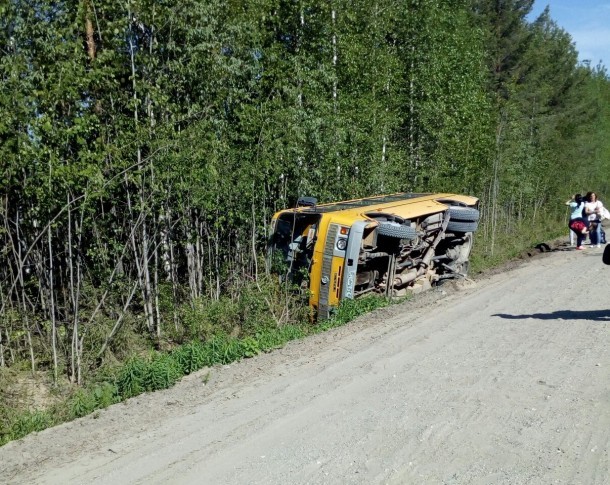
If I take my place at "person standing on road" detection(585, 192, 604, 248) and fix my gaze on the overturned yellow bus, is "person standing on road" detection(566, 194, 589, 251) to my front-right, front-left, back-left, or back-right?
front-right

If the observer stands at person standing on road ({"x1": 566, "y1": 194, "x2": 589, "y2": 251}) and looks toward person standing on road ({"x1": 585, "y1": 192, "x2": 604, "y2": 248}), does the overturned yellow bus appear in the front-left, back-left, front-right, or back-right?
back-right

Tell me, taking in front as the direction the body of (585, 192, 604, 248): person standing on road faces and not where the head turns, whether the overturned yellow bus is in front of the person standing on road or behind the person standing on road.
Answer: in front

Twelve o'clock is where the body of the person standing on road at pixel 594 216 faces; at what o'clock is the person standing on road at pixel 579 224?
the person standing on road at pixel 579 224 is roughly at 2 o'clock from the person standing on road at pixel 594 216.

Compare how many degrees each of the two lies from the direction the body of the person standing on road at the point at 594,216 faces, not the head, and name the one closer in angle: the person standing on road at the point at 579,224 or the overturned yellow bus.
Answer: the overturned yellow bus

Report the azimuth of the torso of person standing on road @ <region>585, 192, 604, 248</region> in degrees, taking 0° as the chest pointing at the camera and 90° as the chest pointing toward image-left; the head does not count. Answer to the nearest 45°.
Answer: approximately 0°

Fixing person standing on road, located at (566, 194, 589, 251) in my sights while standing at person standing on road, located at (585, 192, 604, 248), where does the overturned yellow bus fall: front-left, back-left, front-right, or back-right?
front-left
